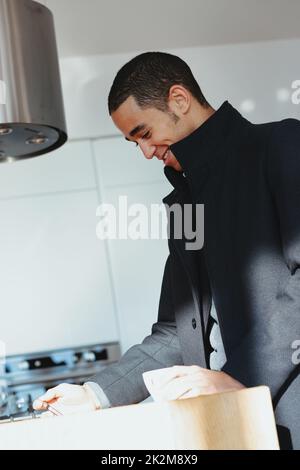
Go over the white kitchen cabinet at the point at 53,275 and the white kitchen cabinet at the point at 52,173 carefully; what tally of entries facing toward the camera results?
2

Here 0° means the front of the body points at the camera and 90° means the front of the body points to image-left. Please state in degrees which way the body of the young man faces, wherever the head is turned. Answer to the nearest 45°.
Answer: approximately 45°

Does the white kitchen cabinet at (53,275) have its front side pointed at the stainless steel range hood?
yes

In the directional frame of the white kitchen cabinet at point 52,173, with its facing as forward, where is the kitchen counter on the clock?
The kitchen counter is roughly at 12 o'clock from the white kitchen cabinet.

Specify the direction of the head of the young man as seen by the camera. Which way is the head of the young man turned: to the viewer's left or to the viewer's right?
to the viewer's left

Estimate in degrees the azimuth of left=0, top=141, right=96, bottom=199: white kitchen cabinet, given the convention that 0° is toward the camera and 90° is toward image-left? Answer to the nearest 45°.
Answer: approximately 0°

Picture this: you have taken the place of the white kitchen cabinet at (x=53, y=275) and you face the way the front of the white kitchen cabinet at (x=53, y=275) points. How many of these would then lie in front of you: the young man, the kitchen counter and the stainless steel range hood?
3
